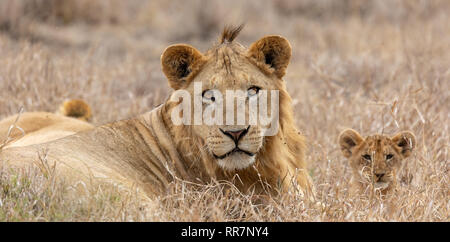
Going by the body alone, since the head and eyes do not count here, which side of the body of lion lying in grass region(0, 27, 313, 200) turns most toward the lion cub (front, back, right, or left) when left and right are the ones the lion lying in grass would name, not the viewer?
front

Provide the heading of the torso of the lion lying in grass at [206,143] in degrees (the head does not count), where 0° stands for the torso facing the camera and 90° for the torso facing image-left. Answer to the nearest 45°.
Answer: approximately 315°

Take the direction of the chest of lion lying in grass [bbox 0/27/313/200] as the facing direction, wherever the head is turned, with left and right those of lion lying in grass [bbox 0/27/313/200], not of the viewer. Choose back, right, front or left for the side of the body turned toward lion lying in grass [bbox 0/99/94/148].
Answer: back
